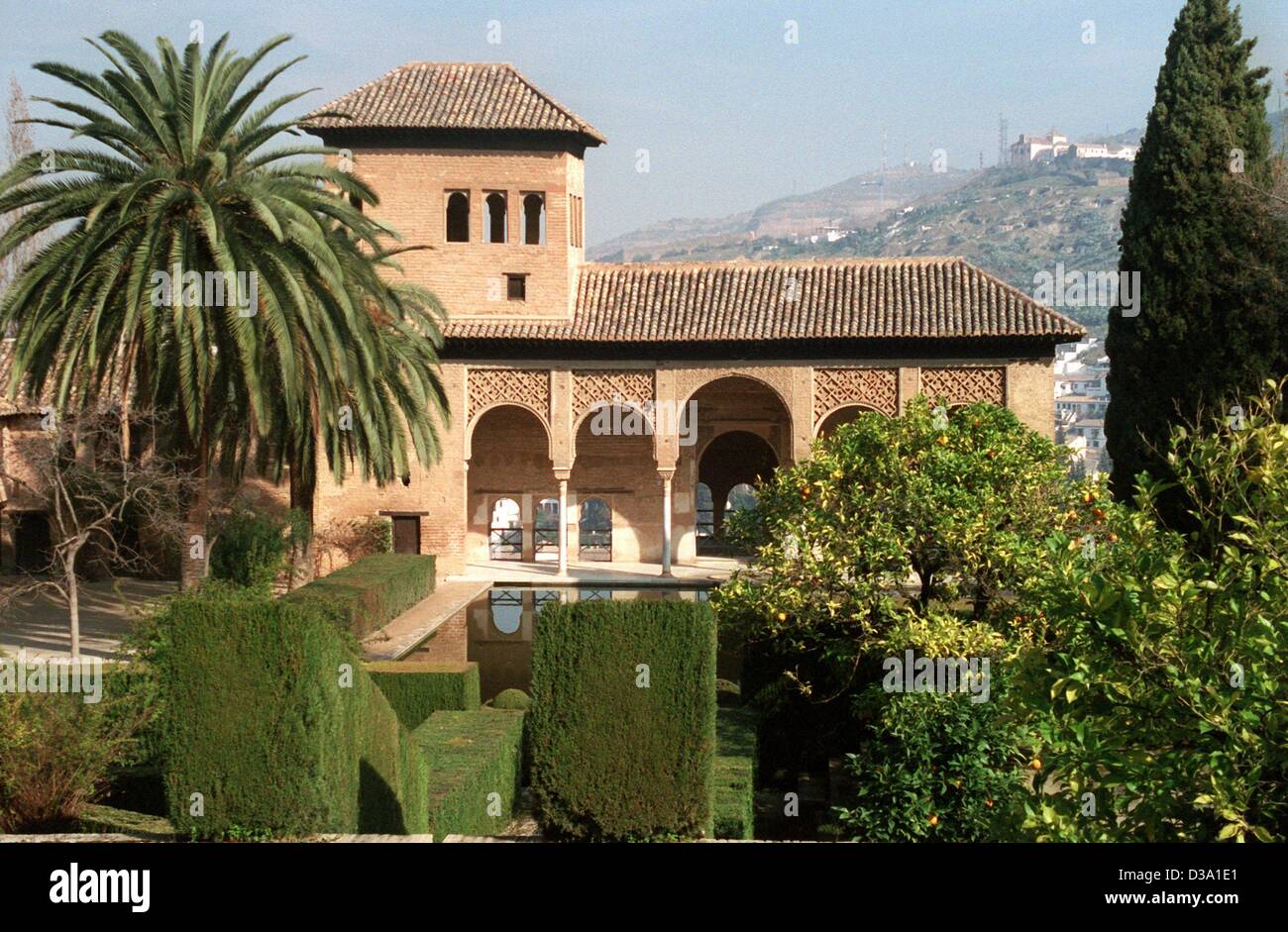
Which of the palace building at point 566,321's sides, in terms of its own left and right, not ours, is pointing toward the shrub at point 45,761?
front

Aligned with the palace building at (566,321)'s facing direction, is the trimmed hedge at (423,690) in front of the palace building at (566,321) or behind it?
in front

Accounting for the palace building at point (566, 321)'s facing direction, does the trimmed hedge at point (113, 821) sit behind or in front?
in front

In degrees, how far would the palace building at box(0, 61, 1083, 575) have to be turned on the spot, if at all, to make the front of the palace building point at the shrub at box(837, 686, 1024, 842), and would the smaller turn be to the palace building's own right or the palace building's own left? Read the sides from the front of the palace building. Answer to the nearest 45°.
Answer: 0° — it already faces it

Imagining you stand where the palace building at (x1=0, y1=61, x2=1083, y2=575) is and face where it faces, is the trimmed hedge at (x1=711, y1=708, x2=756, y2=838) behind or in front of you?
in front

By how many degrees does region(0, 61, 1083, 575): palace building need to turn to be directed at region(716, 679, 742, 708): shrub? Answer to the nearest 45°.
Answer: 0° — it already faces it

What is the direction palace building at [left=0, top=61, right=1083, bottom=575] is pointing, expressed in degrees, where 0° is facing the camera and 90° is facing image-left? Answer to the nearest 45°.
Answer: approximately 0°

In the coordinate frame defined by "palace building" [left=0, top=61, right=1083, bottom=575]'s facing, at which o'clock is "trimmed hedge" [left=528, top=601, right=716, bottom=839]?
The trimmed hedge is roughly at 12 o'clock from the palace building.

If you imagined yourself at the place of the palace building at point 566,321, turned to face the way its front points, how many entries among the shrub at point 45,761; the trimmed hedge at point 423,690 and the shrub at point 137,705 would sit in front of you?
3

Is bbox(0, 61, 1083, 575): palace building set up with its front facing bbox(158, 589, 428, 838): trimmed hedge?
yes

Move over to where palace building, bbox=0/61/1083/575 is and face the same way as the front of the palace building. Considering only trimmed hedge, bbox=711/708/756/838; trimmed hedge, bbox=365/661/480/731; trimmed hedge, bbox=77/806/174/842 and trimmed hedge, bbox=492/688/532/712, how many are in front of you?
4
